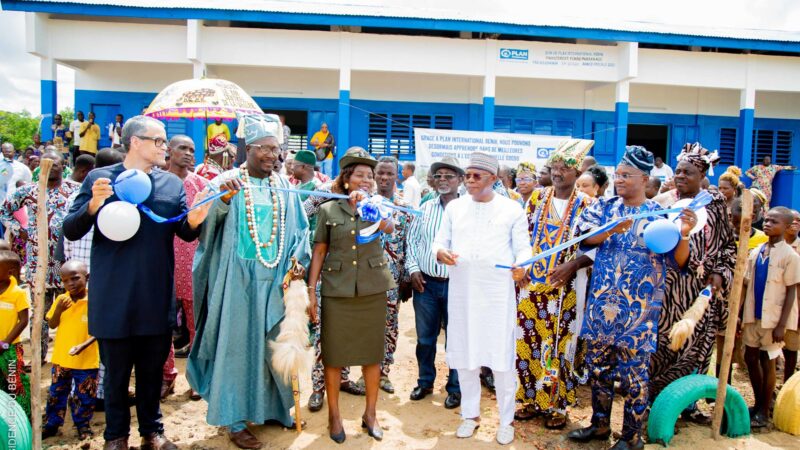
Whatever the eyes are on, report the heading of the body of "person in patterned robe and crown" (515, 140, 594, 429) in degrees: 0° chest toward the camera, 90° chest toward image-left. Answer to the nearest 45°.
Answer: approximately 0°

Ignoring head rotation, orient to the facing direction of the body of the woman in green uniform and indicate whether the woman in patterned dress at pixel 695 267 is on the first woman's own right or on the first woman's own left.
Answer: on the first woman's own left

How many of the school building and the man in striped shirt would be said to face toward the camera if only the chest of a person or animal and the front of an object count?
2

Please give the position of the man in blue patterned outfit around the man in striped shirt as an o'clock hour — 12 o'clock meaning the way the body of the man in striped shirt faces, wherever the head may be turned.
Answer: The man in blue patterned outfit is roughly at 10 o'clock from the man in striped shirt.

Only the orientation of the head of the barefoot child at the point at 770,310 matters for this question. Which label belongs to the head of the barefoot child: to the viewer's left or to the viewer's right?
to the viewer's left

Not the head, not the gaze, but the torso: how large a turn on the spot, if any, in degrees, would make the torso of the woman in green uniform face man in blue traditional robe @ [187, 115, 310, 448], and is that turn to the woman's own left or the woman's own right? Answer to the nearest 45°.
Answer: approximately 90° to the woman's own right

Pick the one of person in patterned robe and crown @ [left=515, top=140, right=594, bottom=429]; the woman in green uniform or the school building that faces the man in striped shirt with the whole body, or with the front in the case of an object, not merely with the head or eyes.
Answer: the school building

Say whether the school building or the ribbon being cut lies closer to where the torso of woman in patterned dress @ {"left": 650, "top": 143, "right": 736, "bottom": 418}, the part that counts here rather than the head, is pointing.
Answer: the ribbon being cut
